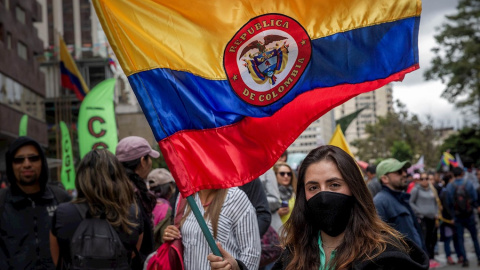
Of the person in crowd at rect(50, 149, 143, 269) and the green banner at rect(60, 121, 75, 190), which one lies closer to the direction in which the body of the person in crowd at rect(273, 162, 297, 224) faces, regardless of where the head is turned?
the person in crowd

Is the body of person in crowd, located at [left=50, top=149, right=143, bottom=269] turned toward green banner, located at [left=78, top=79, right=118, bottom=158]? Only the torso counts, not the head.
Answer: yes

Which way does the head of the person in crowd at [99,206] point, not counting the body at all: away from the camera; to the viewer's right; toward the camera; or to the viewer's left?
away from the camera

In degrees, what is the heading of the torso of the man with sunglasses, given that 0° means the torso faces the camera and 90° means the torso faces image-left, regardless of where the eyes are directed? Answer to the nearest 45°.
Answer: approximately 0°

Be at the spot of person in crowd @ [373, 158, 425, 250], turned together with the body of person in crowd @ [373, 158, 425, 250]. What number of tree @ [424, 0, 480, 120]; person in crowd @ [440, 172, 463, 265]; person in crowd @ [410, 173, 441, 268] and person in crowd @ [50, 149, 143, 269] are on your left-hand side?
3

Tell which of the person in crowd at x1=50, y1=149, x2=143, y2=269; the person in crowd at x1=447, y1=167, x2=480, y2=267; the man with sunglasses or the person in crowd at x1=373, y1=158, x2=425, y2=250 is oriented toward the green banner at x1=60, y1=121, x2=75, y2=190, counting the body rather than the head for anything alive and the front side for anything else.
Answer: the person in crowd at x1=50, y1=149, x2=143, y2=269
